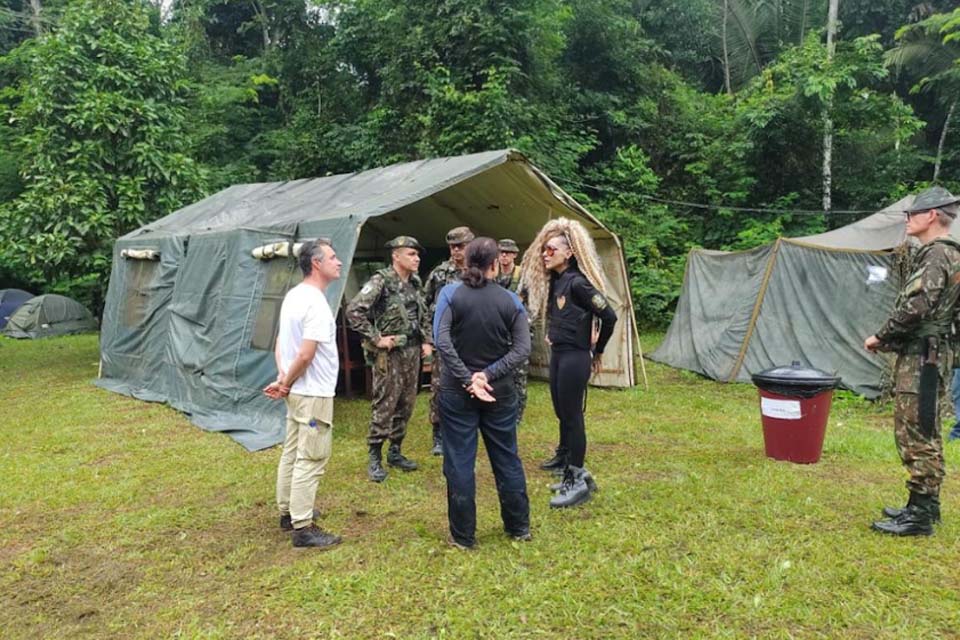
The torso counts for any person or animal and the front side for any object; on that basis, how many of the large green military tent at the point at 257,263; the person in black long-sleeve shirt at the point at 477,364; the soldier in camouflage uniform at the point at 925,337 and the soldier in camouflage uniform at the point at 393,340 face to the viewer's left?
1

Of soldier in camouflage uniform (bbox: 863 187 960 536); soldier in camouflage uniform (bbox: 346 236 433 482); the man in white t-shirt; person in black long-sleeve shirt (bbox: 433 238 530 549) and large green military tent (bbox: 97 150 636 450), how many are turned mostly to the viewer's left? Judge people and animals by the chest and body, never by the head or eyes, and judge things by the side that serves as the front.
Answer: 1

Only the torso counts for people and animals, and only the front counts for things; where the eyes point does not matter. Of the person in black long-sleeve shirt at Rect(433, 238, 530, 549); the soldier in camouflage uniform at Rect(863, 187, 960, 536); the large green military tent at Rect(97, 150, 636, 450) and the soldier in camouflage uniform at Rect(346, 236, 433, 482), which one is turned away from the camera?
the person in black long-sleeve shirt

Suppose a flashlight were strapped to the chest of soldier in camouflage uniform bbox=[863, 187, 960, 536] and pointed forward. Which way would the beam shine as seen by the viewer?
to the viewer's left

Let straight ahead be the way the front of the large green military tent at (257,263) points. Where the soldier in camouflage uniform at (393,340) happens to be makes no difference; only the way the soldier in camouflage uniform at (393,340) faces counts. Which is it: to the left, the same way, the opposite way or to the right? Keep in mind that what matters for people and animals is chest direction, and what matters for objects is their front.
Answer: the same way

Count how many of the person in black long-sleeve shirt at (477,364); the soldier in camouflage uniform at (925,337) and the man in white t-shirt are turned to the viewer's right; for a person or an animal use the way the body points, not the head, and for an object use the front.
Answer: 1

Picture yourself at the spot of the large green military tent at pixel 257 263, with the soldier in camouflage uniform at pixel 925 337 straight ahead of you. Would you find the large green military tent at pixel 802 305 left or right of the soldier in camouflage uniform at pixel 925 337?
left

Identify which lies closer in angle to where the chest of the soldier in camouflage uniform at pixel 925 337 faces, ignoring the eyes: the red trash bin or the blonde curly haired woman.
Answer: the blonde curly haired woman

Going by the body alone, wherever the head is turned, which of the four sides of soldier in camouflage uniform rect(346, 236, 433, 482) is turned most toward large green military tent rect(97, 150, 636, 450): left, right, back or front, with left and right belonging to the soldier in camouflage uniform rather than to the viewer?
back

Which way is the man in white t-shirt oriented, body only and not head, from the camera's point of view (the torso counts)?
to the viewer's right

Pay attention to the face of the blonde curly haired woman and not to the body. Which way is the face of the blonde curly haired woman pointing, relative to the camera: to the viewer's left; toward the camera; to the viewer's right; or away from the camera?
to the viewer's left

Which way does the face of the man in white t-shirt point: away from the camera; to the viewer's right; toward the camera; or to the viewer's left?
to the viewer's right

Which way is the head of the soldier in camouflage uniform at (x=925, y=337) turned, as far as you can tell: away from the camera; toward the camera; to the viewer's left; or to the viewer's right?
to the viewer's left

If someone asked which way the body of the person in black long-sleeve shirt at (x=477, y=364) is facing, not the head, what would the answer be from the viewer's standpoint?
away from the camera

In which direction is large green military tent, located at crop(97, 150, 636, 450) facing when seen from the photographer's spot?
facing the viewer and to the right of the viewer
